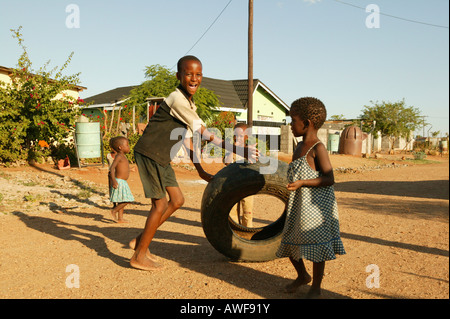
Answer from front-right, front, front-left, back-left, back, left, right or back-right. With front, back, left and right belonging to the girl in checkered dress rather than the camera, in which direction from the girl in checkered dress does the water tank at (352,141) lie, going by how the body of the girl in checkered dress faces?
back-right

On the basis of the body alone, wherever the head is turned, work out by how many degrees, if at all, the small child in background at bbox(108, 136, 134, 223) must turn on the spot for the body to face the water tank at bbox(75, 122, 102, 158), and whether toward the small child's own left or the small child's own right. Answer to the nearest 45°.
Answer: approximately 90° to the small child's own left

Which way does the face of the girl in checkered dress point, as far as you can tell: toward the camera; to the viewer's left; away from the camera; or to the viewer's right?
to the viewer's left

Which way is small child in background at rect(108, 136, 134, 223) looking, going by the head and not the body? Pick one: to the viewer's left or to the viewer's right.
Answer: to the viewer's right

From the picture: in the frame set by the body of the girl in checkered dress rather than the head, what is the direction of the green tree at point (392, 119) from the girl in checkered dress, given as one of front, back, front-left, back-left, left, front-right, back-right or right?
back-right

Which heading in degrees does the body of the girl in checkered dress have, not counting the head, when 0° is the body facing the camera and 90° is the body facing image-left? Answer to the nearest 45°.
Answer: approximately 45°

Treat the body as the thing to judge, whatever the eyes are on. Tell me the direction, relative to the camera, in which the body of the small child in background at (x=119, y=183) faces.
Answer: to the viewer's right

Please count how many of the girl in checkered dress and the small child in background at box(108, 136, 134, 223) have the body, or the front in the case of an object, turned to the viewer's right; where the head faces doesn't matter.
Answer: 1
